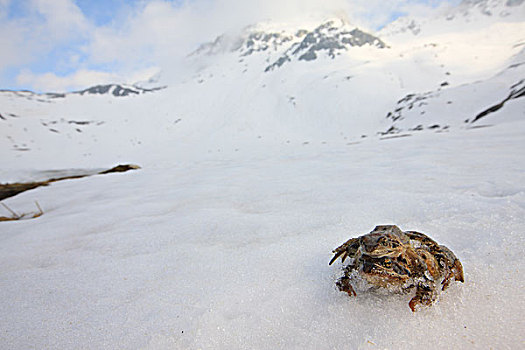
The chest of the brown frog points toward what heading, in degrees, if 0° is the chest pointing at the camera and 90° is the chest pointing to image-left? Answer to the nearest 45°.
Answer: approximately 45°
